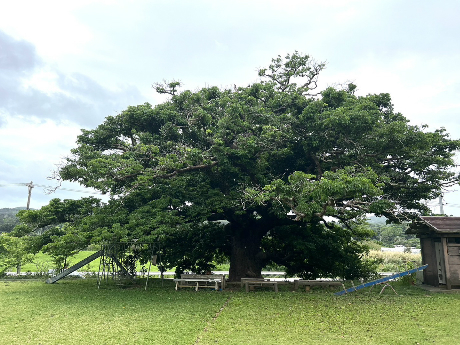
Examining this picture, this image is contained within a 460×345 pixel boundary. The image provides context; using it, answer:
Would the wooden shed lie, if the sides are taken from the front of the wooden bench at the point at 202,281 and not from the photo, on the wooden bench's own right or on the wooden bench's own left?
on the wooden bench's own left

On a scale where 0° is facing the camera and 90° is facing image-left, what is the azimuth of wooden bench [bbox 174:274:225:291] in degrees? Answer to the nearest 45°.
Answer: approximately 0°

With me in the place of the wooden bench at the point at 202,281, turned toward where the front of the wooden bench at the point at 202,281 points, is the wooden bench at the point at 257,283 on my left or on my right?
on my left

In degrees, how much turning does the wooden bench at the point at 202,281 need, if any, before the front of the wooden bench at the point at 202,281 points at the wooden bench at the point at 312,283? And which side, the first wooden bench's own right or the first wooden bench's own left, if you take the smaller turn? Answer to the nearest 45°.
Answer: approximately 90° to the first wooden bench's own left
